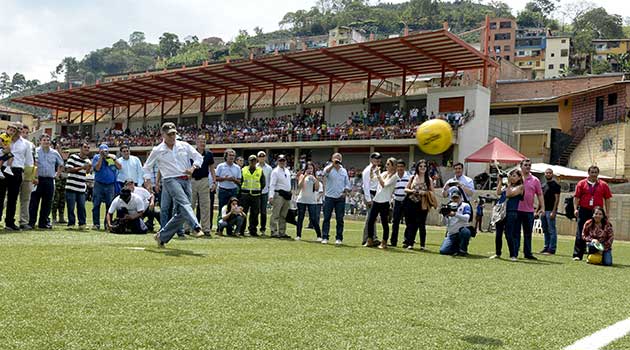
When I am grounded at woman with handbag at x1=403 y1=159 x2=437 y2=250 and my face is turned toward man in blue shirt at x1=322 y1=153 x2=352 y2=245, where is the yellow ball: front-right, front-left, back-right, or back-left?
back-left

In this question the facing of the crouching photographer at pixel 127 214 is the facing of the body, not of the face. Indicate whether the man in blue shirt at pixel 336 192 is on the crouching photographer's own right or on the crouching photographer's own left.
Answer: on the crouching photographer's own left

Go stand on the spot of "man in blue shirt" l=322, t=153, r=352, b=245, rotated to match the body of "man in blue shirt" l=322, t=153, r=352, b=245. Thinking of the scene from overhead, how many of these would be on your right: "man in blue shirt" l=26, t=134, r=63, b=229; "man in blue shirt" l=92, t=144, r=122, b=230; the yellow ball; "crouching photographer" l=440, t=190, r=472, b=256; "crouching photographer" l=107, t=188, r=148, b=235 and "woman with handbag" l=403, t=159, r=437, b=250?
3

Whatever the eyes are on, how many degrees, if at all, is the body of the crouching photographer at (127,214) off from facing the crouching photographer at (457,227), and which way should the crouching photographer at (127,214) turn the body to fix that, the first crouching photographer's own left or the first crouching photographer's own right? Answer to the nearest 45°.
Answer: approximately 45° to the first crouching photographer's own left

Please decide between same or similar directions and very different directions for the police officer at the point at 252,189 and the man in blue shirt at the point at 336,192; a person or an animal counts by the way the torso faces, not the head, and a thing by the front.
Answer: same or similar directions

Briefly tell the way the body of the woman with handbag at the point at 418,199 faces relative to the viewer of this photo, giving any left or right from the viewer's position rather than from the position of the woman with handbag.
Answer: facing the viewer

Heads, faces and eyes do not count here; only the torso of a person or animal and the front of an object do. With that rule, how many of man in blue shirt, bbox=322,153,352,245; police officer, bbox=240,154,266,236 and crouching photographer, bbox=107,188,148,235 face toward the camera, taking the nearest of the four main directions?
3

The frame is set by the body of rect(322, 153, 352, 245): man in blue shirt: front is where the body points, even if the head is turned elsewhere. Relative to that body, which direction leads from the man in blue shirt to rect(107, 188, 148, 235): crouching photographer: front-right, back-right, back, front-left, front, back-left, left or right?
right

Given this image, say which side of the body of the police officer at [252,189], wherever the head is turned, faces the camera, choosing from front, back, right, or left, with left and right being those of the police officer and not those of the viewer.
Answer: front

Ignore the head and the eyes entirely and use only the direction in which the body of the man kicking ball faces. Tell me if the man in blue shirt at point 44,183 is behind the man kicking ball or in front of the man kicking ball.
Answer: behind

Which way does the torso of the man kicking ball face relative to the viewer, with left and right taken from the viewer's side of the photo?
facing the viewer and to the right of the viewer

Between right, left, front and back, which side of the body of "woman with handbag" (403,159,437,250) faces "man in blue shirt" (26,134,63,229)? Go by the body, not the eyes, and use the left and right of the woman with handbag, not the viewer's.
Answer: right

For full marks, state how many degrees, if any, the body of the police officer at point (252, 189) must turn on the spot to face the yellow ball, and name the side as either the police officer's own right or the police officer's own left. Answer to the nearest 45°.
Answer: approximately 45° to the police officer's own left
